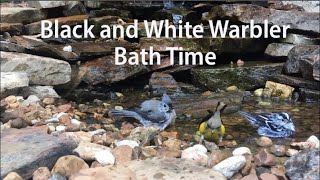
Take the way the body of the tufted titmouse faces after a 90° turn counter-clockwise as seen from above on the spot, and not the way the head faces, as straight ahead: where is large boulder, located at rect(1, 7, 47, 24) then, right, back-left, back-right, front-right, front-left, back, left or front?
front-left

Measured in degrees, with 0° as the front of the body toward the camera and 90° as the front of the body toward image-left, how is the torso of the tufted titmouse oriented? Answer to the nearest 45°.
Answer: approximately 270°

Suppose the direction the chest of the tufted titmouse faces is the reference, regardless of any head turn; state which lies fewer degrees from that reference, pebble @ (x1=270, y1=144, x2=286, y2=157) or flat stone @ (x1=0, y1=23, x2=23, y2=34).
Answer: the pebble

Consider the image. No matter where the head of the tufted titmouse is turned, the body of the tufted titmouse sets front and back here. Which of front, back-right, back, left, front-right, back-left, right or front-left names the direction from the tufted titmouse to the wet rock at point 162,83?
left
